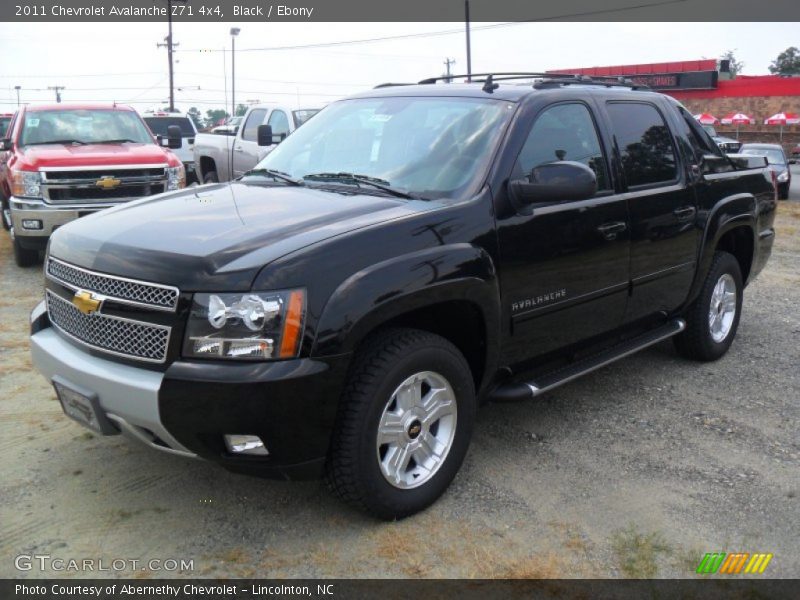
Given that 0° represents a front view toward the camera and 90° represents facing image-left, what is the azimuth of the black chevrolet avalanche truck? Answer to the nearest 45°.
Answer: approximately 45°

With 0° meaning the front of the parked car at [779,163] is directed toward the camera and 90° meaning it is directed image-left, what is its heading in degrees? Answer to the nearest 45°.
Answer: approximately 0°

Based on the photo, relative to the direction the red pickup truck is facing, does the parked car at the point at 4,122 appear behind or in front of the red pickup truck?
behind

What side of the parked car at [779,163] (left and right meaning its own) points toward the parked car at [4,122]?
right

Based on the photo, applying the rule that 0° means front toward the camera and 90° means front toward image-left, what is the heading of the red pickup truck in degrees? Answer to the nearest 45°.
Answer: approximately 0°

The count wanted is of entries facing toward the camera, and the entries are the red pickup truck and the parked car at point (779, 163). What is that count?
2

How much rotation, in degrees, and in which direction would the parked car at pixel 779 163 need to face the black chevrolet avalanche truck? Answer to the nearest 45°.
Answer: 0° — it already faces it
